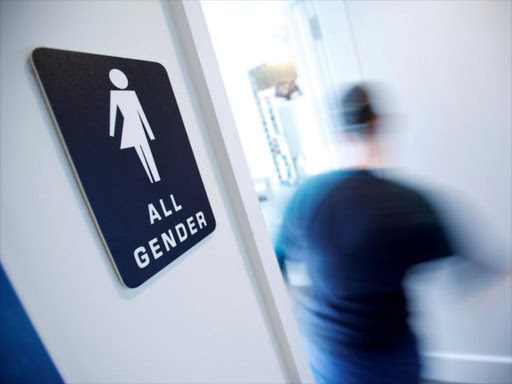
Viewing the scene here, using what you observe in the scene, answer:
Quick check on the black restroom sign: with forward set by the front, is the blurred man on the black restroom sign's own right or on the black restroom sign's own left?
on the black restroom sign's own left

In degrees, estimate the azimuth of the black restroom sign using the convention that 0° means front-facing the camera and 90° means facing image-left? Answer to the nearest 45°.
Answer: approximately 315°

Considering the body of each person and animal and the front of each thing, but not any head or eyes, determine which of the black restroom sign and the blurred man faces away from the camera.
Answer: the blurred man

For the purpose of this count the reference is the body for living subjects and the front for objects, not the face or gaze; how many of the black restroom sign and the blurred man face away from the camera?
1

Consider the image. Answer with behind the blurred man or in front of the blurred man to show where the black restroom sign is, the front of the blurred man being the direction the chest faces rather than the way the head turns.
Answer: behind

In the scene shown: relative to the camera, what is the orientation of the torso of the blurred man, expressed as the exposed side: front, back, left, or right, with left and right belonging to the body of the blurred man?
back

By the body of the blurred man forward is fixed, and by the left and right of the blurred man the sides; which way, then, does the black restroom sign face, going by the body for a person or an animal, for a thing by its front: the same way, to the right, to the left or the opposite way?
to the right
